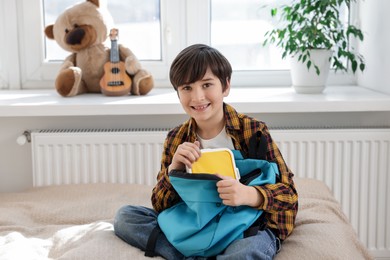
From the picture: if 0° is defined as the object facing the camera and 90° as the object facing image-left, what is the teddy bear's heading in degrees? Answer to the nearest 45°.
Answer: approximately 0°

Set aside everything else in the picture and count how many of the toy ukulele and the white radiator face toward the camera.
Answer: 2

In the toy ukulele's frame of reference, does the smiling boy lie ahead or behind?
ahead

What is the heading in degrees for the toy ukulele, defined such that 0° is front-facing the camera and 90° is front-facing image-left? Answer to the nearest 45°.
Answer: approximately 0°

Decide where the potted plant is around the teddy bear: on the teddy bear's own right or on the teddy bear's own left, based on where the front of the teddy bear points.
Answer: on the teddy bear's own left

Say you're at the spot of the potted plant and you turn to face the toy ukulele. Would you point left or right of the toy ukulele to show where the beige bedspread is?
left

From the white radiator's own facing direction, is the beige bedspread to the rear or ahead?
ahead

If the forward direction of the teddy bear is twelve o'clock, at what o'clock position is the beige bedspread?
The beige bedspread is roughly at 12 o'clock from the teddy bear.

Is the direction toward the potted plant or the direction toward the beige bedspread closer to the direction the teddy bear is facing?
the beige bedspread
